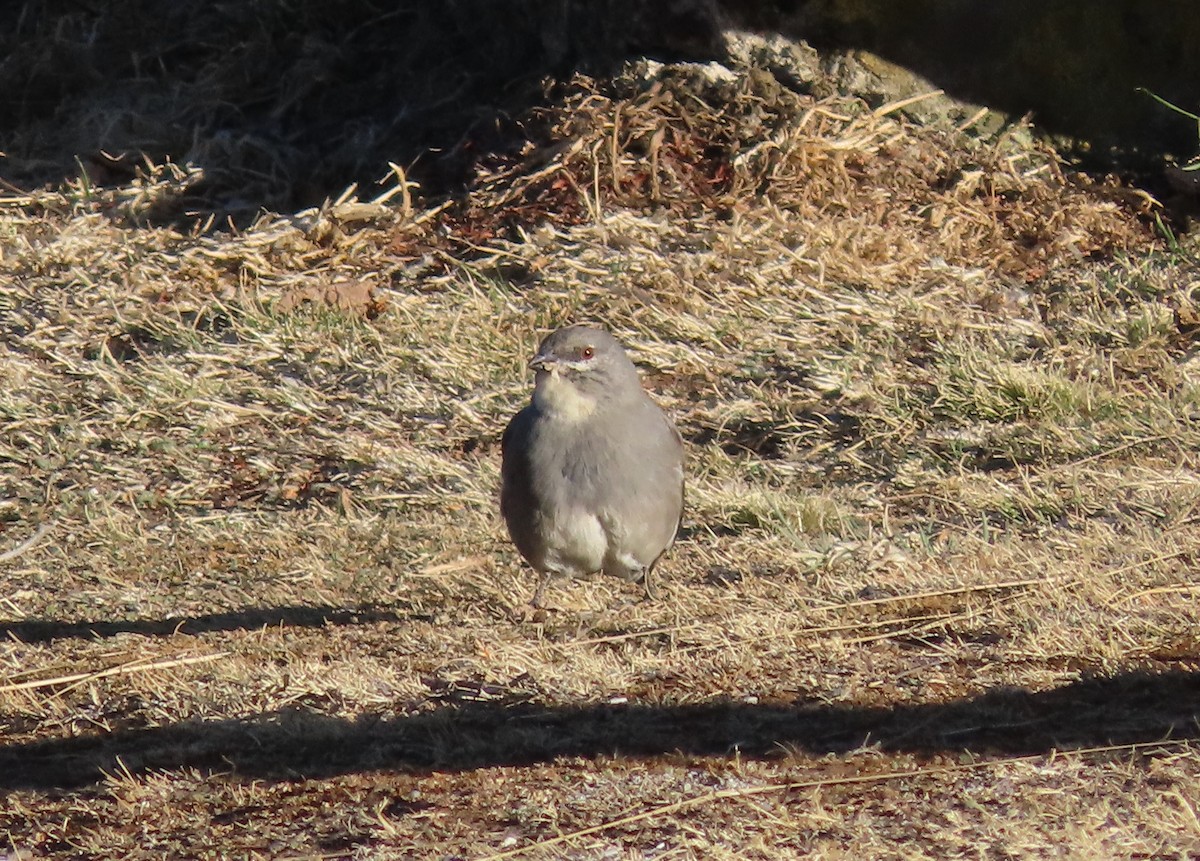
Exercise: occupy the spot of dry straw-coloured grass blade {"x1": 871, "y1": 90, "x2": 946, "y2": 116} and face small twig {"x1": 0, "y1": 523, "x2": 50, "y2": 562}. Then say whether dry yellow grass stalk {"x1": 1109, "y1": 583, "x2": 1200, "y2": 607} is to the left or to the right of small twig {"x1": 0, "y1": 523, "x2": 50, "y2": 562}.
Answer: left

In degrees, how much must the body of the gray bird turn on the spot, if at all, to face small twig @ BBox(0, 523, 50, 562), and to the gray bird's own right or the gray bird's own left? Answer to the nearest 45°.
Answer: approximately 90° to the gray bird's own right

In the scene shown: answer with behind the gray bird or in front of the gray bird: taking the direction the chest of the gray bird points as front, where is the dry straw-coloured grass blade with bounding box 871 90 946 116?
behind

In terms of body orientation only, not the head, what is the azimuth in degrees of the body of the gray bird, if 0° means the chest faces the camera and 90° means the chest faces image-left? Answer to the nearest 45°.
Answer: approximately 0°

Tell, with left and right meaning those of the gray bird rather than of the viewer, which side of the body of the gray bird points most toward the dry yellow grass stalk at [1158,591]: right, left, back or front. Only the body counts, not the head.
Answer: left

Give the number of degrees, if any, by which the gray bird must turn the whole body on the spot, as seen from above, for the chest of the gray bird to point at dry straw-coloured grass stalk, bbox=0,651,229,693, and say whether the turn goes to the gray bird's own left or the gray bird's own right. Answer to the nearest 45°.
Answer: approximately 45° to the gray bird's own right

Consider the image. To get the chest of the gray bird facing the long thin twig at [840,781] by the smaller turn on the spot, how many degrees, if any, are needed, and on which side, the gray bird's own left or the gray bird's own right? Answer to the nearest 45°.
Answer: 0° — it already faces it
